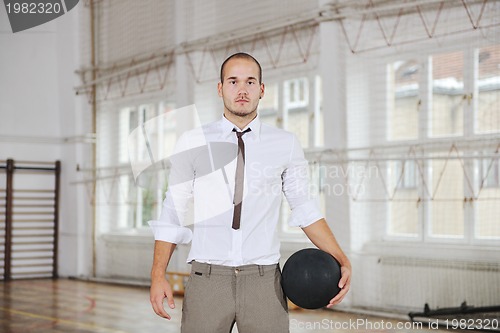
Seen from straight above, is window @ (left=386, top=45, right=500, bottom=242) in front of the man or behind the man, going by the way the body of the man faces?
behind

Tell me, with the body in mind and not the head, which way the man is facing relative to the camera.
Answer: toward the camera

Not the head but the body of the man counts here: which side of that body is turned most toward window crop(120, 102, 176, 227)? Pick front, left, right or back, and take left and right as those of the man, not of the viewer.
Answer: back

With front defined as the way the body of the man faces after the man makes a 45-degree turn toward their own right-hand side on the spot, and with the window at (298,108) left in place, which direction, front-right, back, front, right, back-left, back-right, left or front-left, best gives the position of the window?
back-right

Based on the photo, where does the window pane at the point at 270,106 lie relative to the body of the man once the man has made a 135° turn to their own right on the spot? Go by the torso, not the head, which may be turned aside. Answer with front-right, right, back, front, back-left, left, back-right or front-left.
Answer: front-right
